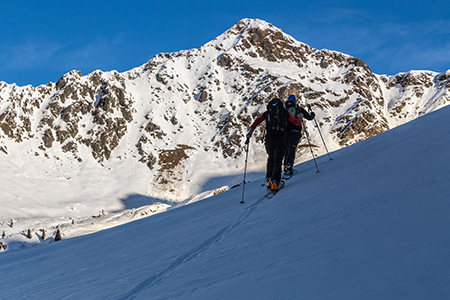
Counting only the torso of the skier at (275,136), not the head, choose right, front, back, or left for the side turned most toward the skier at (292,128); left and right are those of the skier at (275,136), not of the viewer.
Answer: front

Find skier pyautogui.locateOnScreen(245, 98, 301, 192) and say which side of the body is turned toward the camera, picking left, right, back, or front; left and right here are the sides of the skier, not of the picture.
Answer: back
